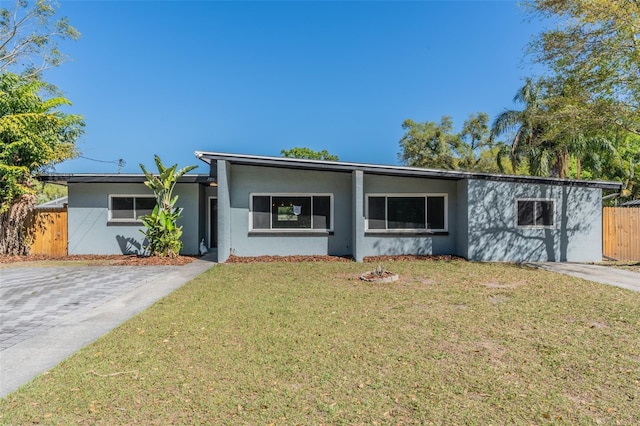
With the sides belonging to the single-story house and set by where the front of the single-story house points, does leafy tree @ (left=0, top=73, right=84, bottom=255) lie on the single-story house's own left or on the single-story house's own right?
on the single-story house's own right

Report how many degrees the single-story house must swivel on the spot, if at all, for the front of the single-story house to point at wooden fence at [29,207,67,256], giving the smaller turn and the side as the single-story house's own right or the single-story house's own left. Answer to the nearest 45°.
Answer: approximately 90° to the single-story house's own right

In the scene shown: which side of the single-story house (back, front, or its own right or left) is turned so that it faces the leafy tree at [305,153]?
back

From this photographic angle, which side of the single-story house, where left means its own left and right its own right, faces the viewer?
front

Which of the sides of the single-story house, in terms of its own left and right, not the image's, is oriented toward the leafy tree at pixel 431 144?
back

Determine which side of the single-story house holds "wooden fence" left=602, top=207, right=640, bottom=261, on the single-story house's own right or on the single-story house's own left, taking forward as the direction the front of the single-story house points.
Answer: on the single-story house's own left

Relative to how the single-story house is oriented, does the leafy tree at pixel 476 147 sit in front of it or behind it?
behind

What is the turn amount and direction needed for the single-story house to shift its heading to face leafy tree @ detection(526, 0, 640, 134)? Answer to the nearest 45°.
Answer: approximately 90° to its left

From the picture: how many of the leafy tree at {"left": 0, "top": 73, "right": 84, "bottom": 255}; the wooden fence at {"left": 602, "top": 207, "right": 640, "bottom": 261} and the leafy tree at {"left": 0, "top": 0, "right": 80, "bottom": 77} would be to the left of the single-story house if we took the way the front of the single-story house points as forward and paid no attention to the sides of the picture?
1

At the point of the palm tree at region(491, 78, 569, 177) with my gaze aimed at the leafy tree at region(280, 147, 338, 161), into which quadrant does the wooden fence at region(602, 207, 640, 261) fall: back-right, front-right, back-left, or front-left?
back-left

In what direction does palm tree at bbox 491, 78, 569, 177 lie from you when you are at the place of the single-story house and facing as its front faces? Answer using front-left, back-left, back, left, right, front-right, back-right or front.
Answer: back-left

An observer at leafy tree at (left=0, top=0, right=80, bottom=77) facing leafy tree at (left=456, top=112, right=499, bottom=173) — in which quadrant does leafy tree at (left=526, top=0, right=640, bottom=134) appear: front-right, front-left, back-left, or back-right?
front-right
